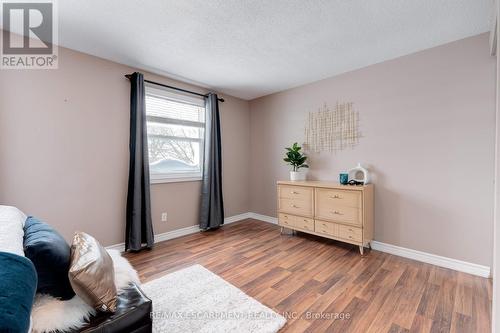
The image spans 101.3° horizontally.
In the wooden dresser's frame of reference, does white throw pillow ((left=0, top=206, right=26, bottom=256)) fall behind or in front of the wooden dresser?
in front

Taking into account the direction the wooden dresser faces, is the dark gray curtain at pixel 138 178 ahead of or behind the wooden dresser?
ahead

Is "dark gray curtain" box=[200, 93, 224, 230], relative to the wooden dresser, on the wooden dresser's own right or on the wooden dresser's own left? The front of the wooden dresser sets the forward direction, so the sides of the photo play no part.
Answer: on the wooden dresser's own right

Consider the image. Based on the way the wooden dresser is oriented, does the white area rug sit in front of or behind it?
in front

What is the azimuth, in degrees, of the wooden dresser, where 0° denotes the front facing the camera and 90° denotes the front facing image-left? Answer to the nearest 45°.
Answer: approximately 45°

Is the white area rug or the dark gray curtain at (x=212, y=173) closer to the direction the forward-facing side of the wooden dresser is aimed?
the white area rug

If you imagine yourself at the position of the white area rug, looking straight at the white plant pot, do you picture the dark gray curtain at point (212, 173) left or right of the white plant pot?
left
